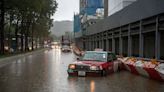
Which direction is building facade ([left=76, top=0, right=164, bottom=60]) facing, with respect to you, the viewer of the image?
facing the viewer and to the left of the viewer

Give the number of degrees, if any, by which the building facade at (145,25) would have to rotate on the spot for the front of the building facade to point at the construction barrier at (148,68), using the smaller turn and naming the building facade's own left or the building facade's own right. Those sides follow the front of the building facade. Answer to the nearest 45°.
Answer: approximately 45° to the building facade's own left

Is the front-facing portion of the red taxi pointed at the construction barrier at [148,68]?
no
